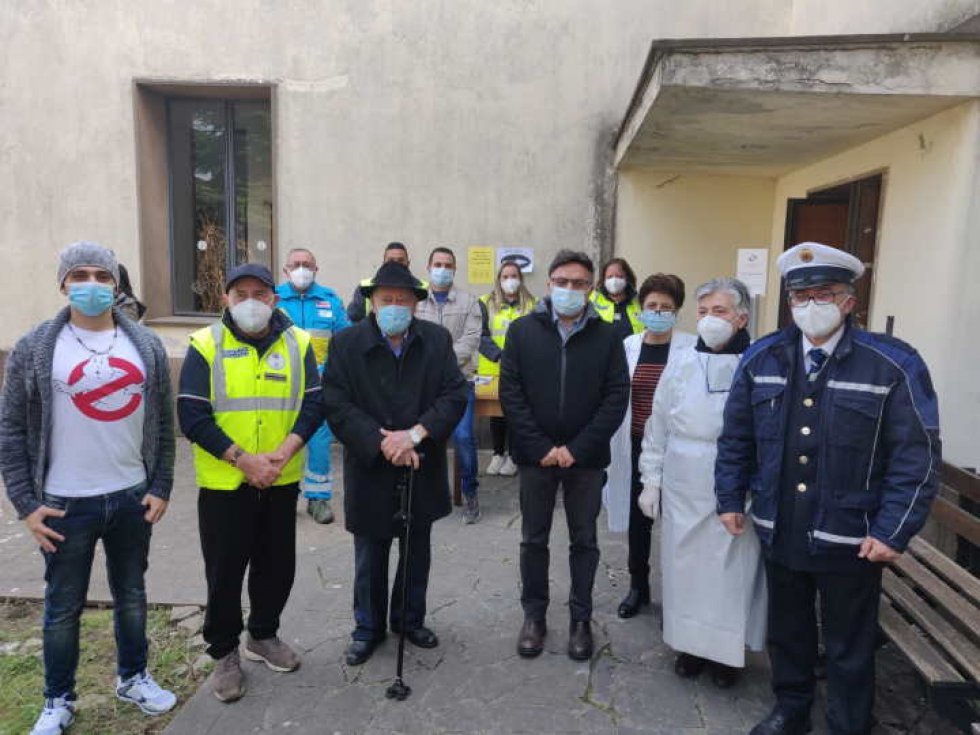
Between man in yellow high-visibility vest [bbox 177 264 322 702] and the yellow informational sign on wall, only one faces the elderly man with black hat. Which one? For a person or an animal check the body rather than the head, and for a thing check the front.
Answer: the yellow informational sign on wall

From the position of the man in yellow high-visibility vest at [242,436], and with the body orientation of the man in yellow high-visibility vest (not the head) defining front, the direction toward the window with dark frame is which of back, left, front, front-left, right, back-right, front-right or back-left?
back

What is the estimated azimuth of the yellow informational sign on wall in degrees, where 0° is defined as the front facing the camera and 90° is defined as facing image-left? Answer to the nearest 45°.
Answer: approximately 0°

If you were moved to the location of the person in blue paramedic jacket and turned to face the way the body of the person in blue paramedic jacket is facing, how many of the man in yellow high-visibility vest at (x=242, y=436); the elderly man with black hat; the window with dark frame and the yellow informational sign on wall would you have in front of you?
2

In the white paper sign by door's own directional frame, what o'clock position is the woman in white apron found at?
The woman in white apron is roughly at 12 o'clock from the white paper sign by door.

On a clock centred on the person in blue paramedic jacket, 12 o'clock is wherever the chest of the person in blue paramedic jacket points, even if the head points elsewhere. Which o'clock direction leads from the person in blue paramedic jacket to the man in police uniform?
The man in police uniform is roughly at 11 o'clock from the person in blue paramedic jacket.

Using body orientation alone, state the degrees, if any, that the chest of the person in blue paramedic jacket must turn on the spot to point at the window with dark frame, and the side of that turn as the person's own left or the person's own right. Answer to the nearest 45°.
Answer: approximately 180°
